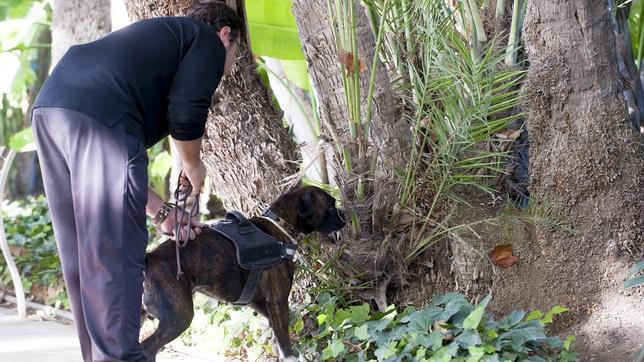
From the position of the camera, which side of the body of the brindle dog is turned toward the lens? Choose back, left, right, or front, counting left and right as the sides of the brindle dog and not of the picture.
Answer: right

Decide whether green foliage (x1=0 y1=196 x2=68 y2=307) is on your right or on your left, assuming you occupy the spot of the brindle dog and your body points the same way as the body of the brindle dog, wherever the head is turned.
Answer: on your left

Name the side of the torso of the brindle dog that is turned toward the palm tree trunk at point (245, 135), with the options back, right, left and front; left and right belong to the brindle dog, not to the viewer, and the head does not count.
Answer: left

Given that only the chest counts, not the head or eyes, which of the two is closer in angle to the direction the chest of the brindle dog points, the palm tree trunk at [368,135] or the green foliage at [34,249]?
the palm tree trunk

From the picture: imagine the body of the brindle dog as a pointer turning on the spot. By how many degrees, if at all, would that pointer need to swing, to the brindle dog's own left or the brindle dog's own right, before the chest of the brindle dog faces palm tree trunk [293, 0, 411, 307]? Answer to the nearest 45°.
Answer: approximately 45° to the brindle dog's own left

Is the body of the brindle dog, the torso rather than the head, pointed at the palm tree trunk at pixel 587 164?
yes
